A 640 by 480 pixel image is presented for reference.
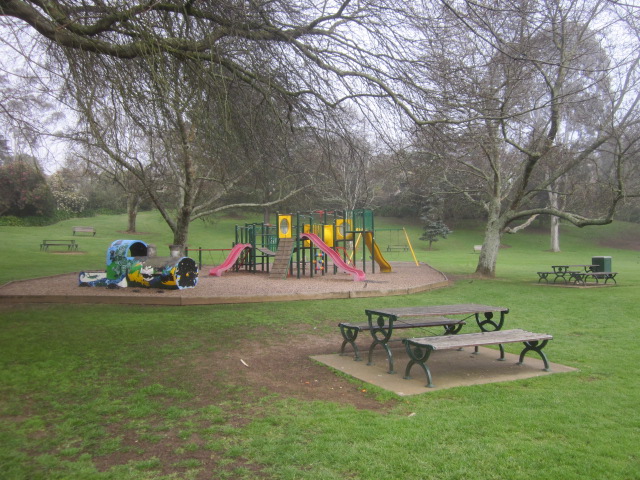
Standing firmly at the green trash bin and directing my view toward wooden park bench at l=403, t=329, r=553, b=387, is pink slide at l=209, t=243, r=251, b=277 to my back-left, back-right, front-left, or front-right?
front-right

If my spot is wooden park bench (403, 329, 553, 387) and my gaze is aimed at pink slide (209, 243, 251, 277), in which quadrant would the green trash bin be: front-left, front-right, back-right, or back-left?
front-right

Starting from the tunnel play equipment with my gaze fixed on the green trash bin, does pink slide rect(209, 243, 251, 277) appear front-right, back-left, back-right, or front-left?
front-left

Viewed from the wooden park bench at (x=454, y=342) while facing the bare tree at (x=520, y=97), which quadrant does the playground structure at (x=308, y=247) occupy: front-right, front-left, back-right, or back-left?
front-left

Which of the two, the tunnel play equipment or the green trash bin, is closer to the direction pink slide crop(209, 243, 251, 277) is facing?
the tunnel play equipment

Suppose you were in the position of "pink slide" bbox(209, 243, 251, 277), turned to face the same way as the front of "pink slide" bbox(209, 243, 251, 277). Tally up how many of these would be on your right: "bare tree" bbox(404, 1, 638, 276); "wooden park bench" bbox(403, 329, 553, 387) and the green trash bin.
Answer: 0

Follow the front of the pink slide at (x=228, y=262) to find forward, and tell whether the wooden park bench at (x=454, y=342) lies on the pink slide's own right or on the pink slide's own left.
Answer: on the pink slide's own left

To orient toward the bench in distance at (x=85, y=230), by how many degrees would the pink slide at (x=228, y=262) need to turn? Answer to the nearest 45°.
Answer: approximately 90° to its right

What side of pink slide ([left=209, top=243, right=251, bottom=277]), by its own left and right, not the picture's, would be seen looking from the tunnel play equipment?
front

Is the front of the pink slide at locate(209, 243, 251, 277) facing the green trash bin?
no
